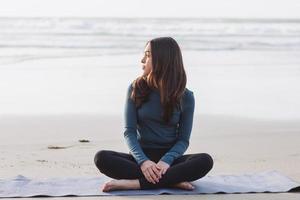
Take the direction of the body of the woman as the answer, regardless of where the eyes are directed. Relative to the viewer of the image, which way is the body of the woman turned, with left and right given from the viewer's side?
facing the viewer

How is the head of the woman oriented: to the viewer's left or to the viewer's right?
to the viewer's left
